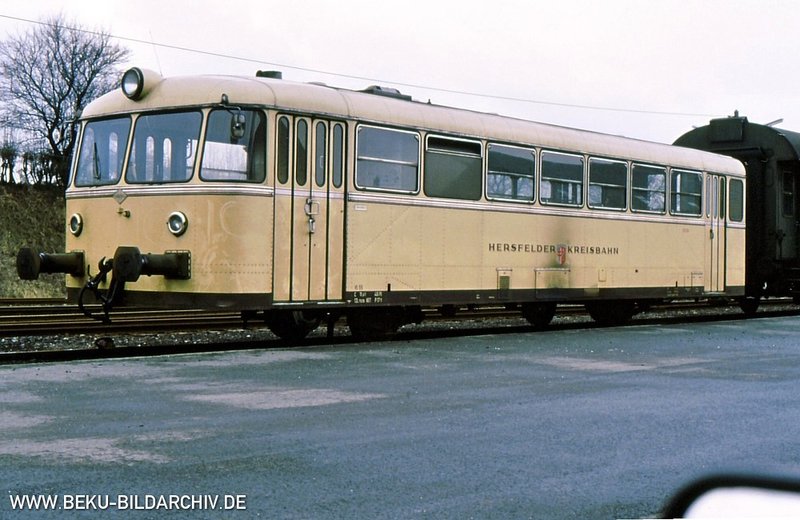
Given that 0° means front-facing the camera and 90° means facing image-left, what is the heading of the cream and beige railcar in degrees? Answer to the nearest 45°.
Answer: approximately 45°
